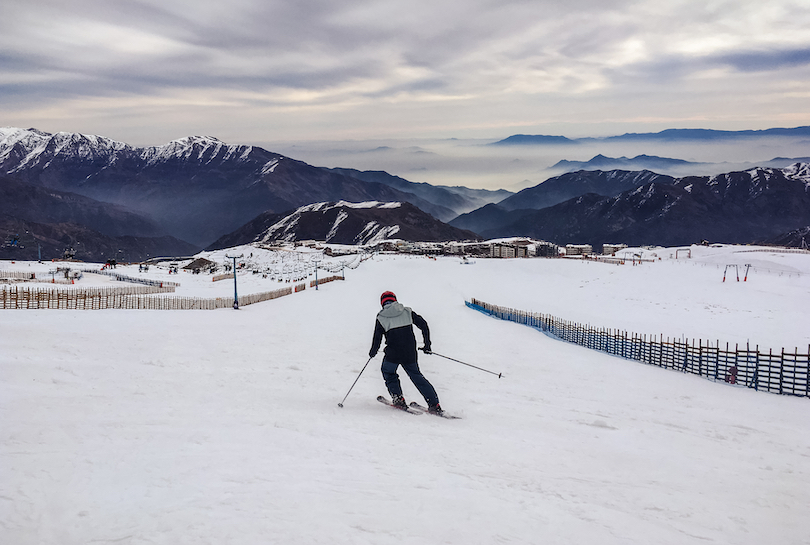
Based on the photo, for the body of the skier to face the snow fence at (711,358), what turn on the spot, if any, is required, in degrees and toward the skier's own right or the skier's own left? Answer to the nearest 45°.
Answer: approximately 45° to the skier's own right

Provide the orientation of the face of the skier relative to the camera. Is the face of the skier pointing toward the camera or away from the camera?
away from the camera

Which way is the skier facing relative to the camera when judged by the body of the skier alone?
away from the camera
